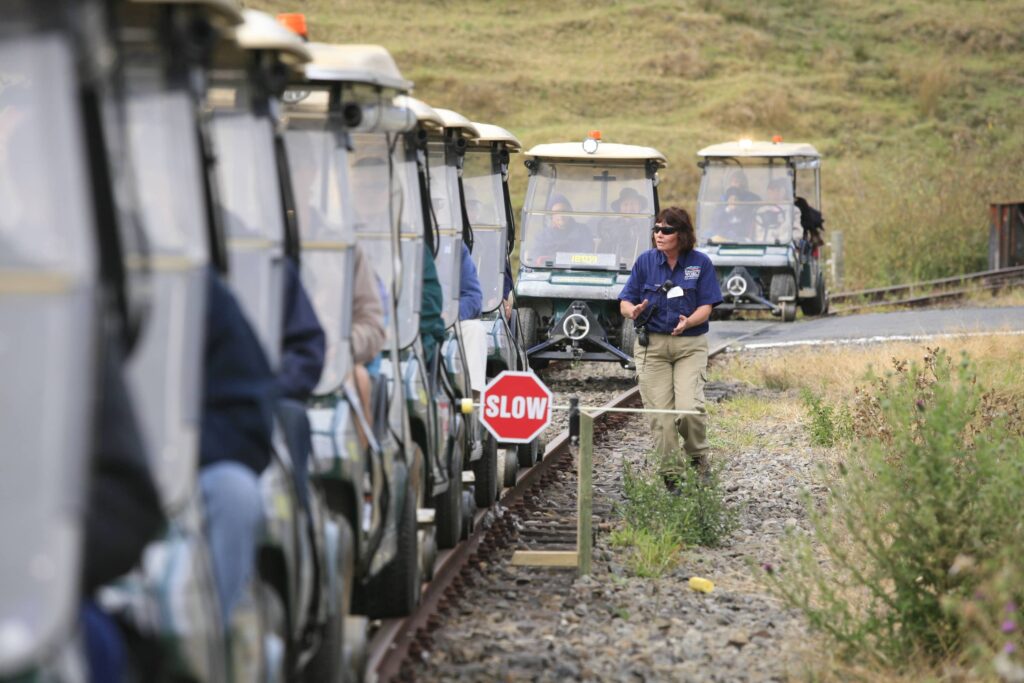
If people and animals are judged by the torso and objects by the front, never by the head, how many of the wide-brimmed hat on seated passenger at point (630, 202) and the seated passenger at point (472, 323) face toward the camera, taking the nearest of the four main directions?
2

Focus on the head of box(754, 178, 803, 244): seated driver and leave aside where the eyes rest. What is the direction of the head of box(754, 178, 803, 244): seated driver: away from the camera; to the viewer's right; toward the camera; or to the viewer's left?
toward the camera

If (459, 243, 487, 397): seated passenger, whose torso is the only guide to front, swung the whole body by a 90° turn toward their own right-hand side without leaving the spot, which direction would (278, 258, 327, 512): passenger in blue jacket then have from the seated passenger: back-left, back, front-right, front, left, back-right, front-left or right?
left

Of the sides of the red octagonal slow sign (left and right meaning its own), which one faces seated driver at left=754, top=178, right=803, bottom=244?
back

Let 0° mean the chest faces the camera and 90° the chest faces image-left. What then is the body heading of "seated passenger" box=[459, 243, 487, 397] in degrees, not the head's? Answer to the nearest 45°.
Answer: approximately 0°

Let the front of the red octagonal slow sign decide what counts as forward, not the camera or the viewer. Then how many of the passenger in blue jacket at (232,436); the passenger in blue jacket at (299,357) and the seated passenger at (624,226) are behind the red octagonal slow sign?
1

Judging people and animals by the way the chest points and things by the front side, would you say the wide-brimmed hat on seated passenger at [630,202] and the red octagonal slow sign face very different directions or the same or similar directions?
same or similar directions

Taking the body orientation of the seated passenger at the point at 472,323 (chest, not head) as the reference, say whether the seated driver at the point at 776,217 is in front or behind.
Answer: behind

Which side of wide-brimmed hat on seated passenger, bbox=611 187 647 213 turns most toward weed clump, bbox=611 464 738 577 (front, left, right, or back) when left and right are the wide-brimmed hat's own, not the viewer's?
front

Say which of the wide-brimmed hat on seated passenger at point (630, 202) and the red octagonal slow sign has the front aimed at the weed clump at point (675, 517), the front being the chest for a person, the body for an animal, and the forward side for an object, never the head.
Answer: the wide-brimmed hat on seated passenger

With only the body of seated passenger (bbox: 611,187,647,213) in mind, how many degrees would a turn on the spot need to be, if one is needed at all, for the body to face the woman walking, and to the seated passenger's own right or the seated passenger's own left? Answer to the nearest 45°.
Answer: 0° — they already face them

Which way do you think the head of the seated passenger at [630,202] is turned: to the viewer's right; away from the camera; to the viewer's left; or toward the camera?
toward the camera

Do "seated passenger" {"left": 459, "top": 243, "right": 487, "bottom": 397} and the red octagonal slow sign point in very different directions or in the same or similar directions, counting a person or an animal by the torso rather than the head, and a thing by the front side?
same or similar directions

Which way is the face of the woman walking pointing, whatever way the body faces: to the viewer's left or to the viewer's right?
to the viewer's left

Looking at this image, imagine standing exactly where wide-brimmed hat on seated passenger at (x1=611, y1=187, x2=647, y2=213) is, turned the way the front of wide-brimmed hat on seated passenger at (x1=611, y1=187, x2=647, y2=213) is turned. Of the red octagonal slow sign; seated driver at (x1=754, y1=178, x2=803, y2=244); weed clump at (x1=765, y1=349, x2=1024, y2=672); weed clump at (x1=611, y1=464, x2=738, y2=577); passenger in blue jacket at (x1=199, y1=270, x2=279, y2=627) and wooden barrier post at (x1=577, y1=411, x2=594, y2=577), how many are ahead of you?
5

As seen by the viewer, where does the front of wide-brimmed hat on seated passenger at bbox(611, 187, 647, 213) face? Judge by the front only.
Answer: toward the camera

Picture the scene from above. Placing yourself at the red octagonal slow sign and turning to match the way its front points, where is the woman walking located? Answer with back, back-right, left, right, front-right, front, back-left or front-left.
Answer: back-left

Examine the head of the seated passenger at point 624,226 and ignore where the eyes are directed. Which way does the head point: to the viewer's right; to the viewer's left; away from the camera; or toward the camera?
toward the camera
